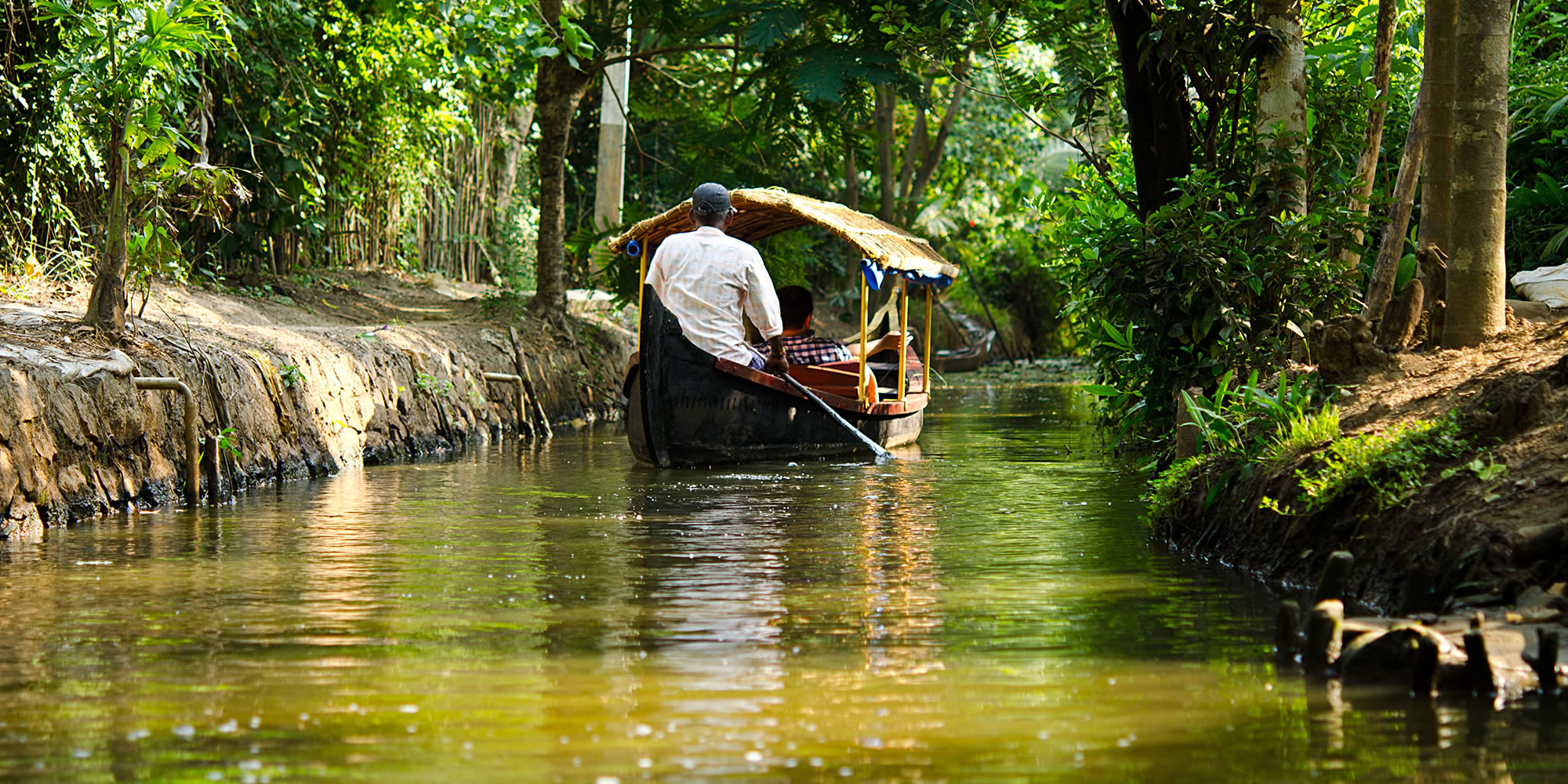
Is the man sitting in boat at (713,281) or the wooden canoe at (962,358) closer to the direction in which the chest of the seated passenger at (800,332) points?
the wooden canoe

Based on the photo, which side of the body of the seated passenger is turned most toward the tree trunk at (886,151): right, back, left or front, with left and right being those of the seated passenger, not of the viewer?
front

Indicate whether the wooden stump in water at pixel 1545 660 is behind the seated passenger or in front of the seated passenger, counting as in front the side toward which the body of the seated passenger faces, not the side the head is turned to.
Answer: behind

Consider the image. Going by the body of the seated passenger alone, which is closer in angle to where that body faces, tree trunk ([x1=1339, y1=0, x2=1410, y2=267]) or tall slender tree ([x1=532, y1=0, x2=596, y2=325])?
the tall slender tree

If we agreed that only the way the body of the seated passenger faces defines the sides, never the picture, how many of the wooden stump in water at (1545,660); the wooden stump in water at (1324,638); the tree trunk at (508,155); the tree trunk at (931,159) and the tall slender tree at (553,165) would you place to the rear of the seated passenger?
2

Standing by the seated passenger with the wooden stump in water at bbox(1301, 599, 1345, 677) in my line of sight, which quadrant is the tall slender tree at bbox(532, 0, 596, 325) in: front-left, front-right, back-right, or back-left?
back-right

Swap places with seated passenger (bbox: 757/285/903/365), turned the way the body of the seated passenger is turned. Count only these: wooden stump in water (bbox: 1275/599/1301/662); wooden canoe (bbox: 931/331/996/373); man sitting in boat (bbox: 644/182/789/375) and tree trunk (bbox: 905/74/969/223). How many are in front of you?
2

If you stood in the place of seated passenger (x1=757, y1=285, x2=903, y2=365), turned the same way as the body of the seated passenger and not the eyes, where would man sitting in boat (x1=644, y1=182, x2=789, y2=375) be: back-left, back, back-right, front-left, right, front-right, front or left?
back

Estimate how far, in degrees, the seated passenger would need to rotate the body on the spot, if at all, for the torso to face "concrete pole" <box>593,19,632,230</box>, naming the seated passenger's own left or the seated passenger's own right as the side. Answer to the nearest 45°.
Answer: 0° — they already face it

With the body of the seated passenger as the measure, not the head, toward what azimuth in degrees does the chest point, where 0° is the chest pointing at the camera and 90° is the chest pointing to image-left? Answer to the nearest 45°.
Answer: approximately 180°

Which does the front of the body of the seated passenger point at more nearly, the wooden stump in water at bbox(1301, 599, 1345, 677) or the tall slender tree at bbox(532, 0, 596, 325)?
the tall slender tree

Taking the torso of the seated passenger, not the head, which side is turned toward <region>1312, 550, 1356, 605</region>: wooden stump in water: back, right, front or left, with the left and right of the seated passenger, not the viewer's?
back

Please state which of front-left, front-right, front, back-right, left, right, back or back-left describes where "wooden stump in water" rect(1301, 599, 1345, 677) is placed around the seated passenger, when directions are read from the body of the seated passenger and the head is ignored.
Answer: back

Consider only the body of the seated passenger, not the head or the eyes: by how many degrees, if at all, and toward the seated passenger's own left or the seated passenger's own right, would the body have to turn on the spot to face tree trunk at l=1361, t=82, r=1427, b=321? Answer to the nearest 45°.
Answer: approximately 135° to the seated passenger's own right

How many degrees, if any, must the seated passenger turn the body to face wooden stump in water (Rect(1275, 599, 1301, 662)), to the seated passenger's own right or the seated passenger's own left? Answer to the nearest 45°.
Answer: approximately 180°
